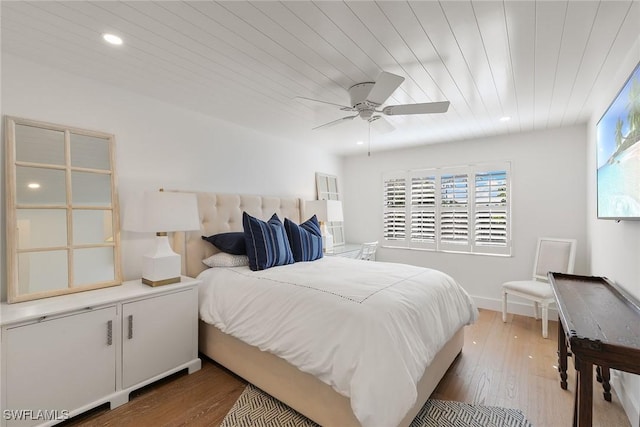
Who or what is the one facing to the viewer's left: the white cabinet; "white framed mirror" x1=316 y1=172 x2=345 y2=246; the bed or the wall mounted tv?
the wall mounted tv

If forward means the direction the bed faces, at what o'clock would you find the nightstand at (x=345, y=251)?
The nightstand is roughly at 8 o'clock from the bed.

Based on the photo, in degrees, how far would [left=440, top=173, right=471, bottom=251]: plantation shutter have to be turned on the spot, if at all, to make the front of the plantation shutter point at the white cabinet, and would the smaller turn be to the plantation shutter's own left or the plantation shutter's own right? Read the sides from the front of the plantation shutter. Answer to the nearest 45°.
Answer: approximately 45° to the plantation shutter's own right

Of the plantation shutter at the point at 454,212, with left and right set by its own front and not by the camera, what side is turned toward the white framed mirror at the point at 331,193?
right

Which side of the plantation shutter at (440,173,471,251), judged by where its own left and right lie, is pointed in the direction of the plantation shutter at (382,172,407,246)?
right

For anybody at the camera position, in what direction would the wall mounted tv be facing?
facing to the left of the viewer

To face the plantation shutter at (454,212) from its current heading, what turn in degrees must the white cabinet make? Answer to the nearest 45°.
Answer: approximately 45° to its left

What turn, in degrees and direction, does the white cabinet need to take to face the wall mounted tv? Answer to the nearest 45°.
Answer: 0° — it already faces it

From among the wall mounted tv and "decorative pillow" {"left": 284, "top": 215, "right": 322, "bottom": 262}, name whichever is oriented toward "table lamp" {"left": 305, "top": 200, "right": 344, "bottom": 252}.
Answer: the wall mounted tv

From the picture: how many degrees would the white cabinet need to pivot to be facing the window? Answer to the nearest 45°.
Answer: approximately 45° to its left

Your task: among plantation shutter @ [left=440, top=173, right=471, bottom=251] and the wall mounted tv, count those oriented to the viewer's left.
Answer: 1

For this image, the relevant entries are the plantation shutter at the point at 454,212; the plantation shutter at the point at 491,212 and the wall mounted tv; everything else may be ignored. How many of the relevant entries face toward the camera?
2

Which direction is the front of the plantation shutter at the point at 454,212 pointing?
toward the camera

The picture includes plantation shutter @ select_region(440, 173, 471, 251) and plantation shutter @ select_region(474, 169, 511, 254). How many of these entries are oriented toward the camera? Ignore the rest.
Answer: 2

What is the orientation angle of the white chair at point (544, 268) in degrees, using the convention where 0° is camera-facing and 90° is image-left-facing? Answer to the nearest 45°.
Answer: approximately 45°

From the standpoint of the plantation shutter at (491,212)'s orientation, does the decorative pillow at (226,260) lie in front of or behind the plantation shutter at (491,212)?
in front
